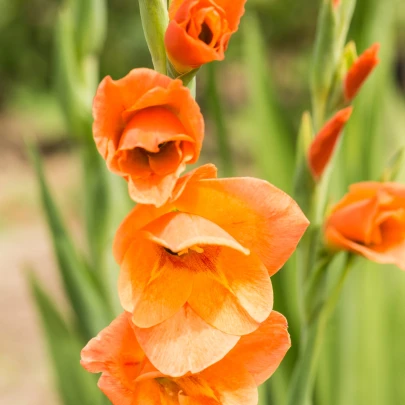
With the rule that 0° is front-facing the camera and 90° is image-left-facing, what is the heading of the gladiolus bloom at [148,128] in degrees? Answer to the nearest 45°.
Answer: approximately 0°
